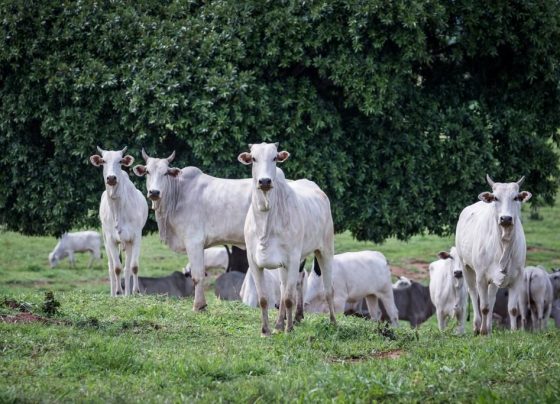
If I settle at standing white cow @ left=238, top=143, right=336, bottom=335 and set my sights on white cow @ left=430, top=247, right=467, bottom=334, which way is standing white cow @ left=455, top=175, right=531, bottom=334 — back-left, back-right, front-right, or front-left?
front-right

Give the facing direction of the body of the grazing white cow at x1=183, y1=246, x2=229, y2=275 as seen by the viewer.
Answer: to the viewer's left

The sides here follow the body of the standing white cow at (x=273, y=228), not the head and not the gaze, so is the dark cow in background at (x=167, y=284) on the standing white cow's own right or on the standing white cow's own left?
on the standing white cow's own right

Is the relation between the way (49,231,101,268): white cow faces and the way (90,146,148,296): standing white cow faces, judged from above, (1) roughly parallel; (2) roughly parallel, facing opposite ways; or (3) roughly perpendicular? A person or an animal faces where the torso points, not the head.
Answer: roughly perpendicular

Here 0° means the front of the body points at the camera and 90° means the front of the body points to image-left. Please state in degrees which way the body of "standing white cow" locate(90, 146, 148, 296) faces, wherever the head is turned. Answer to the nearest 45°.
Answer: approximately 0°

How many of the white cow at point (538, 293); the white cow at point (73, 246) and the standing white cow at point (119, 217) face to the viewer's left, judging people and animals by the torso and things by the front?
1

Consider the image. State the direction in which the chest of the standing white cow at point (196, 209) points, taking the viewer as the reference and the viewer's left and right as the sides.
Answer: facing to the left of the viewer

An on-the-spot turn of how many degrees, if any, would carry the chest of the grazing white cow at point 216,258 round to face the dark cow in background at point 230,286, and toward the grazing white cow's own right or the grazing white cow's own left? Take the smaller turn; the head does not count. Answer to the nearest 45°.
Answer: approximately 90° to the grazing white cow's own left

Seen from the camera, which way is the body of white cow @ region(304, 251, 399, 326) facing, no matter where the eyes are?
to the viewer's left
